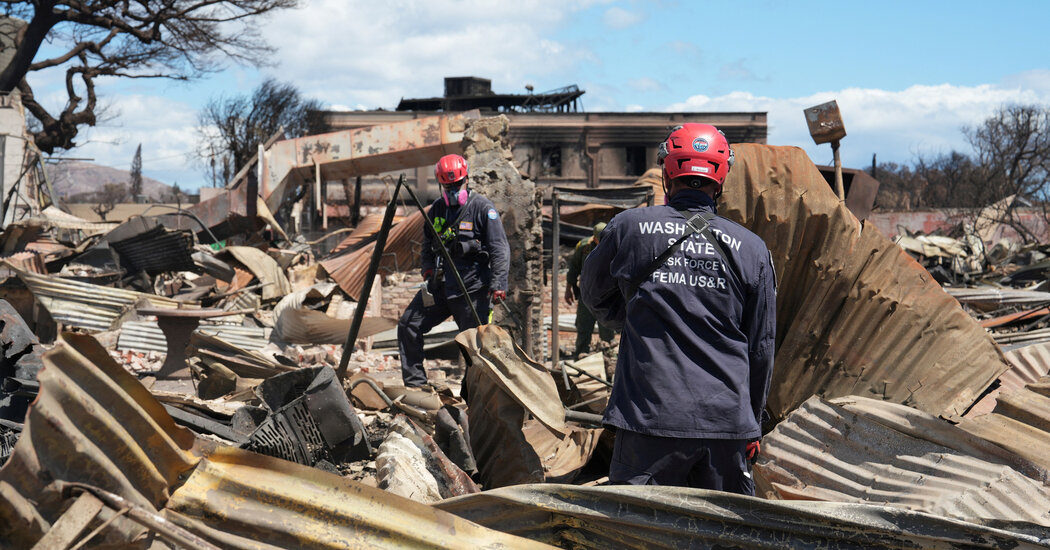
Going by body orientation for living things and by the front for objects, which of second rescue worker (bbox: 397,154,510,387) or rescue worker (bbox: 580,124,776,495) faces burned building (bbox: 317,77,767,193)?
the rescue worker

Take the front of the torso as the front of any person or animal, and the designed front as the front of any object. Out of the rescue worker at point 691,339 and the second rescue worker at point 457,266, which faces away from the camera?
the rescue worker

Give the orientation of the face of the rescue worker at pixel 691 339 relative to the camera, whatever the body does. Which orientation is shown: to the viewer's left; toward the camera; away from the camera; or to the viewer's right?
away from the camera

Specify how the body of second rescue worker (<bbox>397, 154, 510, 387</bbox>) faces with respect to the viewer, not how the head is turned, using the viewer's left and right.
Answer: facing the viewer and to the left of the viewer

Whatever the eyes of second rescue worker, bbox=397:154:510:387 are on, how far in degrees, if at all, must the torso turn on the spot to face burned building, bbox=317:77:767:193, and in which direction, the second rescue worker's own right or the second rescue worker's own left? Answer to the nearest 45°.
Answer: approximately 135° to the second rescue worker's own right

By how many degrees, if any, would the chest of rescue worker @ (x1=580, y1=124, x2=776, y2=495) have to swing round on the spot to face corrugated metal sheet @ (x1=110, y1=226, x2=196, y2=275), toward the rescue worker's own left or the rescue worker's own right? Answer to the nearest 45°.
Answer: approximately 45° to the rescue worker's own left

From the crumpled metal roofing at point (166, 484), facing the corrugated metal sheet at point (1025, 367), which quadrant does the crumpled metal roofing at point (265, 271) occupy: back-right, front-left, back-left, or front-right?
front-left

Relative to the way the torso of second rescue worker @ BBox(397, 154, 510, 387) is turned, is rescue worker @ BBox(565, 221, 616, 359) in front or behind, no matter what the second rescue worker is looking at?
behind

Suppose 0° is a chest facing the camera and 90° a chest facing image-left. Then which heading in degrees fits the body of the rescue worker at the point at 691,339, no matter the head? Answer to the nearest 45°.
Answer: approximately 180°

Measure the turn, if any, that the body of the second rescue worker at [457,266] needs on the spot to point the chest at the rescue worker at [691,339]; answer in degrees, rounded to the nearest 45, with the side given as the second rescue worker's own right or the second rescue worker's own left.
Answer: approximately 45° to the second rescue worker's own left

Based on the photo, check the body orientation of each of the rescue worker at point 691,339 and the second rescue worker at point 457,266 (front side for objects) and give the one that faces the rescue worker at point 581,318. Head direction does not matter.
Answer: the rescue worker at point 691,339

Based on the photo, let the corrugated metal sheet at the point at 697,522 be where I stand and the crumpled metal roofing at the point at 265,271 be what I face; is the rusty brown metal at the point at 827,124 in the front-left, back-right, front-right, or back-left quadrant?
front-right

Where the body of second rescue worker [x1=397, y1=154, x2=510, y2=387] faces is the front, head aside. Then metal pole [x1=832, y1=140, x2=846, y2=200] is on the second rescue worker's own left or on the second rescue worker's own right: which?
on the second rescue worker's own left

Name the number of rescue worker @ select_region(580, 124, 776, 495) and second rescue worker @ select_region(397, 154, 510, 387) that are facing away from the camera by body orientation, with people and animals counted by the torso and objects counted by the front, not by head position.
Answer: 1
